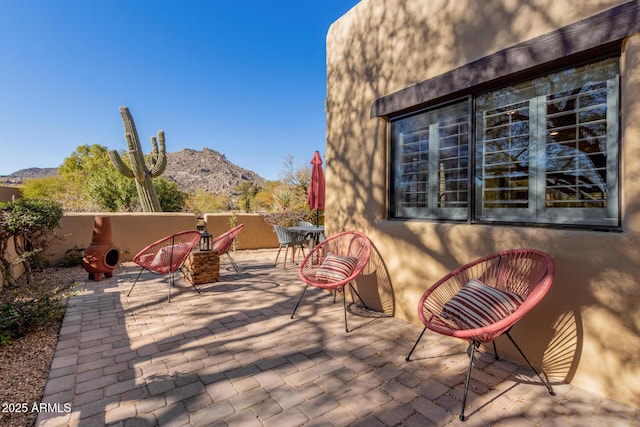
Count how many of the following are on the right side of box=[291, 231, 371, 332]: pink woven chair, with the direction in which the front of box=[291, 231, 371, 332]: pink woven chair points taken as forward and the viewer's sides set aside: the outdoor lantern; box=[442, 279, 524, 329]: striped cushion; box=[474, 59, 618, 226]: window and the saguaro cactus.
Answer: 2

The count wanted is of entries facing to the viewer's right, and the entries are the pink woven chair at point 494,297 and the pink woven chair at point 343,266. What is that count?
0

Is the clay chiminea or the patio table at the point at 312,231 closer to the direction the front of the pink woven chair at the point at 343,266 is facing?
the clay chiminea

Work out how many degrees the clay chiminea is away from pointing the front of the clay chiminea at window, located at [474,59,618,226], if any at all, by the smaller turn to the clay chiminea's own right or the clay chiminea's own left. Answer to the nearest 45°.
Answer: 0° — it already faces it

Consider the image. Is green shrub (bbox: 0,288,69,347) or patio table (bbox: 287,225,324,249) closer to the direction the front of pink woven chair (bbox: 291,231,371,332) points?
the green shrub

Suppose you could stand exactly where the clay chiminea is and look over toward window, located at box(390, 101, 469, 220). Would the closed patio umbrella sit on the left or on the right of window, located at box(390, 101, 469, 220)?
left

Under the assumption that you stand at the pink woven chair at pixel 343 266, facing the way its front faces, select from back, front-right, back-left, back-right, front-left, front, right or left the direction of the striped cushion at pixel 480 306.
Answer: left

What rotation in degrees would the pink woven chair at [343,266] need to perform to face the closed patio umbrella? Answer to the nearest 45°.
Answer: approximately 135° to its right

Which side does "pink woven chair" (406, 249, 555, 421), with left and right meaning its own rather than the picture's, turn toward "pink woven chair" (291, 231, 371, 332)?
right

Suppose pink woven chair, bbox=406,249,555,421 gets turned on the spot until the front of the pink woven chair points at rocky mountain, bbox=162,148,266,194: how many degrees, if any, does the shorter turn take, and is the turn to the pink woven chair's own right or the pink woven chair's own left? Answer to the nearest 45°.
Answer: approximately 90° to the pink woven chair's own right

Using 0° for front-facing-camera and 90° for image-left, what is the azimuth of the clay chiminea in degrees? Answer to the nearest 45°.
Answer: approximately 315°

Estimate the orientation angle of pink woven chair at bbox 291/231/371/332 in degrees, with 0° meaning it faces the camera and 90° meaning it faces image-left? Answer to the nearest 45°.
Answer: approximately 45°

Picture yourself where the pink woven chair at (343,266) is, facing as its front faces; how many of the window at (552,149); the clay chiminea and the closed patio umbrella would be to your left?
1

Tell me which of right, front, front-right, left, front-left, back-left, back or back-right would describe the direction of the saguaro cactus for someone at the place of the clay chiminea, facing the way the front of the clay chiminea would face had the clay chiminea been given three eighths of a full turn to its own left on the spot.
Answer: front

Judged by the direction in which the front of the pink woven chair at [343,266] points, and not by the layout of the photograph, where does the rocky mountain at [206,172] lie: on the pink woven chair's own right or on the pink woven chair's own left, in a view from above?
on the pink woven chair's own right

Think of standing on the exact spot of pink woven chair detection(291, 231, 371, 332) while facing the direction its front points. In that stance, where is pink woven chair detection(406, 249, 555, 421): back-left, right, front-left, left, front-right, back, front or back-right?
left

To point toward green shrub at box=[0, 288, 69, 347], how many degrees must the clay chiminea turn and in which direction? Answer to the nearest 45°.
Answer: approximately 45° to its right

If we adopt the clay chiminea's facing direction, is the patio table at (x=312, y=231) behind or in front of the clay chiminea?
in front

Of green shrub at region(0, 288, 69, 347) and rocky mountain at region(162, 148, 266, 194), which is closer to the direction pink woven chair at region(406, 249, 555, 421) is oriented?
the green shrub

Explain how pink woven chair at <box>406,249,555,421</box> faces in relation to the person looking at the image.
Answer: facing the viewer and to the left of the viewer
